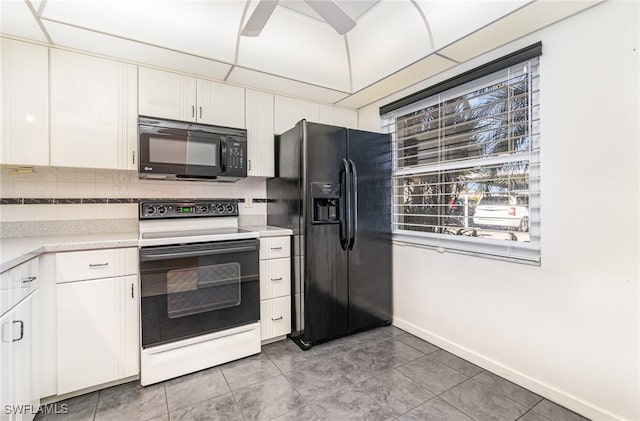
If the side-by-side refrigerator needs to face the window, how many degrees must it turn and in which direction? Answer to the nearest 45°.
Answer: approximately 45° to its left

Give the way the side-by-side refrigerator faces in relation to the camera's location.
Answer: facing the viewer and to the right of the viewer

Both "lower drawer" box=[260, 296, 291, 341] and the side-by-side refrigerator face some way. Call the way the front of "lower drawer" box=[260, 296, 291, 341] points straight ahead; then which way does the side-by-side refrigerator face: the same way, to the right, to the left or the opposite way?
the same way

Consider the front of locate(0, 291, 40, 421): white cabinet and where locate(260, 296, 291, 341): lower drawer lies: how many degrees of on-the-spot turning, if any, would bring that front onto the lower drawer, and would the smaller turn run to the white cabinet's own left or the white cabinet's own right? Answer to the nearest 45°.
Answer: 0° — it already faces it

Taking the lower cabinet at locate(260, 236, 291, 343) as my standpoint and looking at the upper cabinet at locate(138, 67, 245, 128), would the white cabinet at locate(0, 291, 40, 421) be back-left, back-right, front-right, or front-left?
front-left

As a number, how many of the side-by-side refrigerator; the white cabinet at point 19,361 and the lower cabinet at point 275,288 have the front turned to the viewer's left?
0

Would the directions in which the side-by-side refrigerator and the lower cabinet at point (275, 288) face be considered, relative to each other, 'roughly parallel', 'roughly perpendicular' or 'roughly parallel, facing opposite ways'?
roughly parallel

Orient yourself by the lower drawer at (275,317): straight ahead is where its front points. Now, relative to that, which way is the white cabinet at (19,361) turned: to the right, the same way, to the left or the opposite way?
to the left

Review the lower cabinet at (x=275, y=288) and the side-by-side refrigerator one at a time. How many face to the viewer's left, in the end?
0

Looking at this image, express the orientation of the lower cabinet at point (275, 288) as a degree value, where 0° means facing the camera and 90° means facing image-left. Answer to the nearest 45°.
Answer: approximately 315°

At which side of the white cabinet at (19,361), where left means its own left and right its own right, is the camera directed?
right
